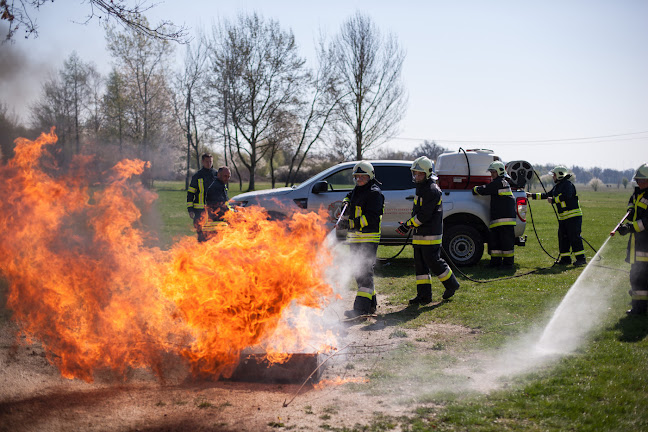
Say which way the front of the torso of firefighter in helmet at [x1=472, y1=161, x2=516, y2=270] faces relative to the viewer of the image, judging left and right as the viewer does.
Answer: facing away from the viewer and to the left of the viewer

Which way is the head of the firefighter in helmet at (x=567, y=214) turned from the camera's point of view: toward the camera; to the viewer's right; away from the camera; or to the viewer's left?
to the viewer's left

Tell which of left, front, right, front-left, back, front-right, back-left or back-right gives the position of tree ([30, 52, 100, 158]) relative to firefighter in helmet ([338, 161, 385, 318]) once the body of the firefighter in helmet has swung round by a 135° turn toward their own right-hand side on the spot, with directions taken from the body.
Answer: front-left

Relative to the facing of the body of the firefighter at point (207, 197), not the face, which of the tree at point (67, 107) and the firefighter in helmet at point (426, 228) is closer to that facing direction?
the firefighter in helmet

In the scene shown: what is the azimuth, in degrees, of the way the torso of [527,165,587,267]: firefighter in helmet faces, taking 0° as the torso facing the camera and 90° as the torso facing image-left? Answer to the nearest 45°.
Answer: approximately 90°

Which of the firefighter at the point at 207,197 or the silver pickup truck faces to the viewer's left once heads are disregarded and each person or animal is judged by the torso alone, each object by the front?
the silver pickup truck

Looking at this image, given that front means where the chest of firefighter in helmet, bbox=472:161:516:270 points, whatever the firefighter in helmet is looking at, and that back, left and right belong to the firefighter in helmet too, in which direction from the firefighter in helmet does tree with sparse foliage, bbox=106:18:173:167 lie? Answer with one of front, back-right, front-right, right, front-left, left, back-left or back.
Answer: front

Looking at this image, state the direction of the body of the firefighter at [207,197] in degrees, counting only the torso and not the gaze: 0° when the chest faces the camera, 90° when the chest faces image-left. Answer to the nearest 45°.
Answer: approximately 315°

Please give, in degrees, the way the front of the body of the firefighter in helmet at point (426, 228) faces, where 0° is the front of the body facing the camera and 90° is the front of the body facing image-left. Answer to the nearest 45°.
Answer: approximately 90°

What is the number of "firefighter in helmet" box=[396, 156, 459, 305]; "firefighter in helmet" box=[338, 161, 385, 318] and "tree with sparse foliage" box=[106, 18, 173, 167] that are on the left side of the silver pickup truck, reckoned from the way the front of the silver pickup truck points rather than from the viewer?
2

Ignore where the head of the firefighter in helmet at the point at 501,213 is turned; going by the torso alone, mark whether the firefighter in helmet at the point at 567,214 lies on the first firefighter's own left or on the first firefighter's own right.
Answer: on the first firefighter's own right

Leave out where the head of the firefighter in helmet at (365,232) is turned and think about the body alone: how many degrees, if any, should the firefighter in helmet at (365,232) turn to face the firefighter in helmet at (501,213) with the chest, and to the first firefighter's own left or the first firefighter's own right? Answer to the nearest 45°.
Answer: approximately 180°
